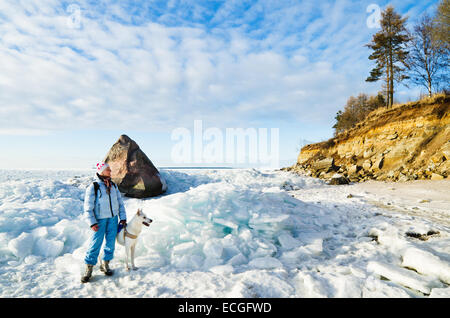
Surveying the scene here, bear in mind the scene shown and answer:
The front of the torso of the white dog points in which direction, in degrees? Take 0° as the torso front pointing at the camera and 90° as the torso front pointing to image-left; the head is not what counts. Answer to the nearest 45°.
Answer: approximately 315°

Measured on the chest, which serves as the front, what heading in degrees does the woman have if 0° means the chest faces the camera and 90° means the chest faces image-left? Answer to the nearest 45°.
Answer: approximately 315°

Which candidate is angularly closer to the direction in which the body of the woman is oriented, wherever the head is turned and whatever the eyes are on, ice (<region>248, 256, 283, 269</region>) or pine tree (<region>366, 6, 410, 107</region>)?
the ice

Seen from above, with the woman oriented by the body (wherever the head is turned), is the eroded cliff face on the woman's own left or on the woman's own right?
on the woman's own left
